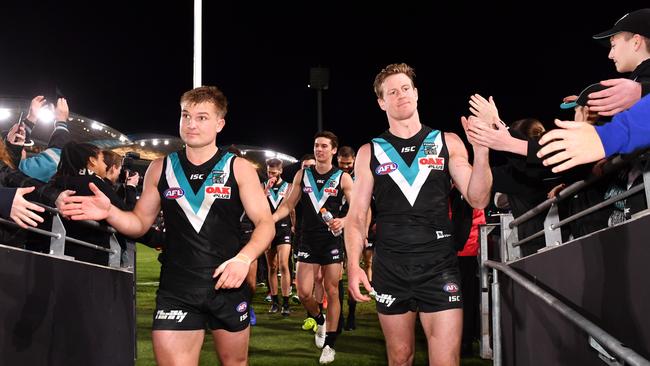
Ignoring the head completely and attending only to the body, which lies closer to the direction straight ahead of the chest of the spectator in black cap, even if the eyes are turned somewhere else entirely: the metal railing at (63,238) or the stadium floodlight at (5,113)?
the metal railing

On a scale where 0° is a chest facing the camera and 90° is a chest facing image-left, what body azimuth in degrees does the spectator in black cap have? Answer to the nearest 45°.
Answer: approximately 90°

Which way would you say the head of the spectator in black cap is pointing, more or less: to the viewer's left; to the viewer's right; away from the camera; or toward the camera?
to the viewer's left

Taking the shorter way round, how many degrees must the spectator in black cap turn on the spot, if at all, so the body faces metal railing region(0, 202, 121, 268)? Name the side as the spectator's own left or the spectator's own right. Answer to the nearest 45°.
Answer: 0° — they already face it
